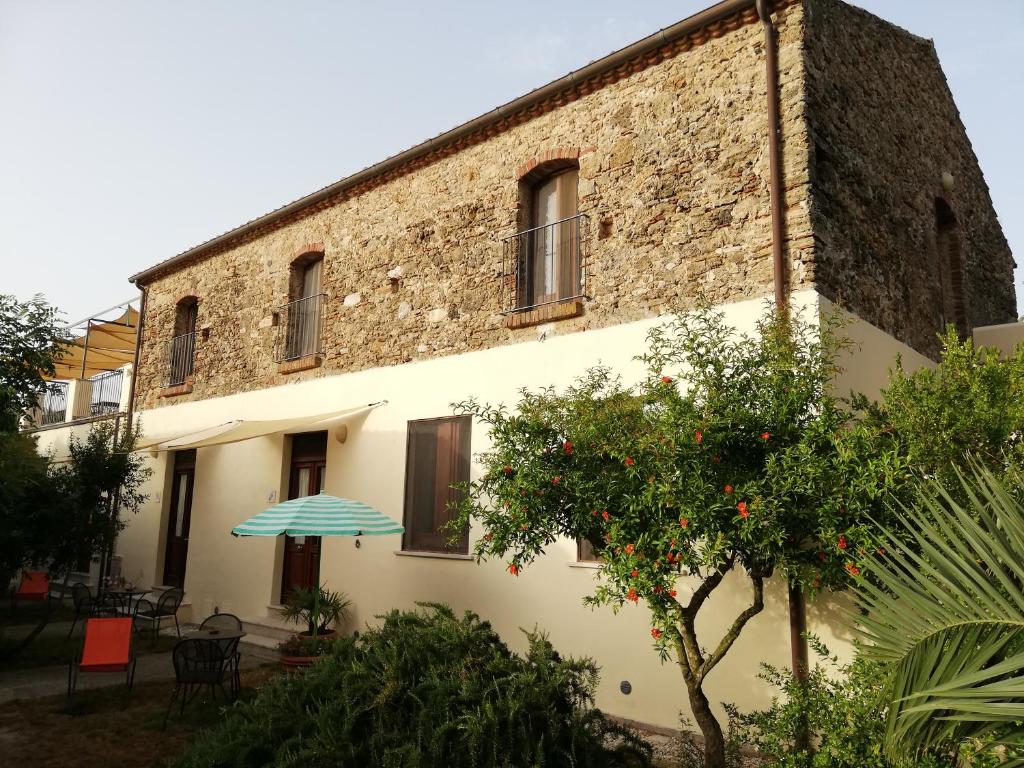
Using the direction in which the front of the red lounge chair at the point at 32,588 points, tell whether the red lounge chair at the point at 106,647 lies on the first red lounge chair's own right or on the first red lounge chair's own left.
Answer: on the first red lounge chair's own left

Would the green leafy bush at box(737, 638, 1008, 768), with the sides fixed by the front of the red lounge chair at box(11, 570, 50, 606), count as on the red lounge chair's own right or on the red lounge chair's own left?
on the red lounge chair's own left

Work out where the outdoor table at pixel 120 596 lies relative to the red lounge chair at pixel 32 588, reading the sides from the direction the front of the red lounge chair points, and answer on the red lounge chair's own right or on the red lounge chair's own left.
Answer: on the red lounge chair's own left

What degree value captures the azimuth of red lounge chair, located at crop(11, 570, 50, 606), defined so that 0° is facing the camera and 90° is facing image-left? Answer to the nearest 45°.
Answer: approximately 45°

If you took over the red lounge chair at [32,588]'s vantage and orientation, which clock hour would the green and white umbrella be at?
The green and white umbrella is roughly at 10 o'clock from the red lounge chair.

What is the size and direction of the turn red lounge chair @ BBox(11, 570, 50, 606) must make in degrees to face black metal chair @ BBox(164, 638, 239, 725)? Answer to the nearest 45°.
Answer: approximately 45° to its left
